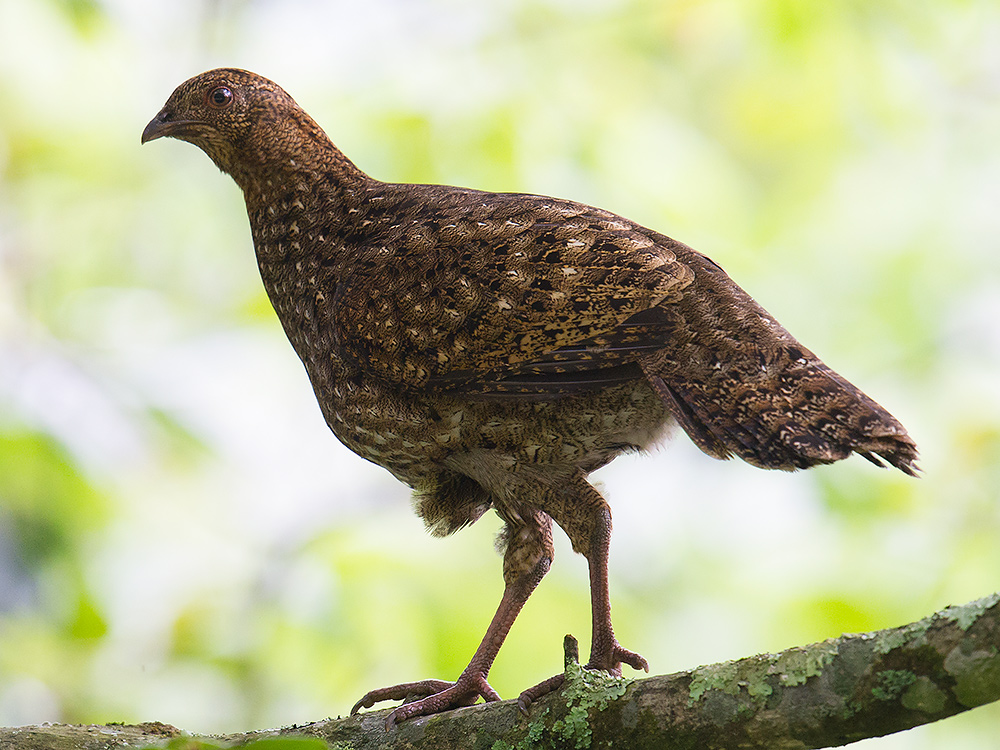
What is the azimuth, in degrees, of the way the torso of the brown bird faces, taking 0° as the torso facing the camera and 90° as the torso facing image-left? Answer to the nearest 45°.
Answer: approximately 90°
